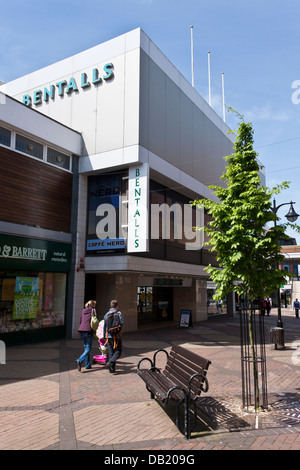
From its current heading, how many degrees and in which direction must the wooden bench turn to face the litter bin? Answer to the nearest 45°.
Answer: approximately 180°

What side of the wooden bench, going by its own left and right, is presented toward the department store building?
right

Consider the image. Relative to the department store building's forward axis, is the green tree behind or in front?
in front

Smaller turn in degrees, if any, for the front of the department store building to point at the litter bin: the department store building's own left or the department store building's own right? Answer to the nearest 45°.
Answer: approximately 45° to the department store building's own left

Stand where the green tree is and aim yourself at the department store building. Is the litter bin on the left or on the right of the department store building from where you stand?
right

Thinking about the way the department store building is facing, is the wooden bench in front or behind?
in front

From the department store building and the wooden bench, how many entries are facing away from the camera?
0

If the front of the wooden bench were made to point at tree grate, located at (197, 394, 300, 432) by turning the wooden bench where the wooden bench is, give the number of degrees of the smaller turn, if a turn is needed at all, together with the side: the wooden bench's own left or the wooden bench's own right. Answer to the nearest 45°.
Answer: approximately 180°

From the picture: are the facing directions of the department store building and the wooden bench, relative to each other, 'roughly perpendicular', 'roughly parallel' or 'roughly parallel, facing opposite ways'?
roughly perpendicular

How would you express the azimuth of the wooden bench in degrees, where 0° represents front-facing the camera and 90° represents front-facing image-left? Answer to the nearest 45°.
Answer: approximately 45°
